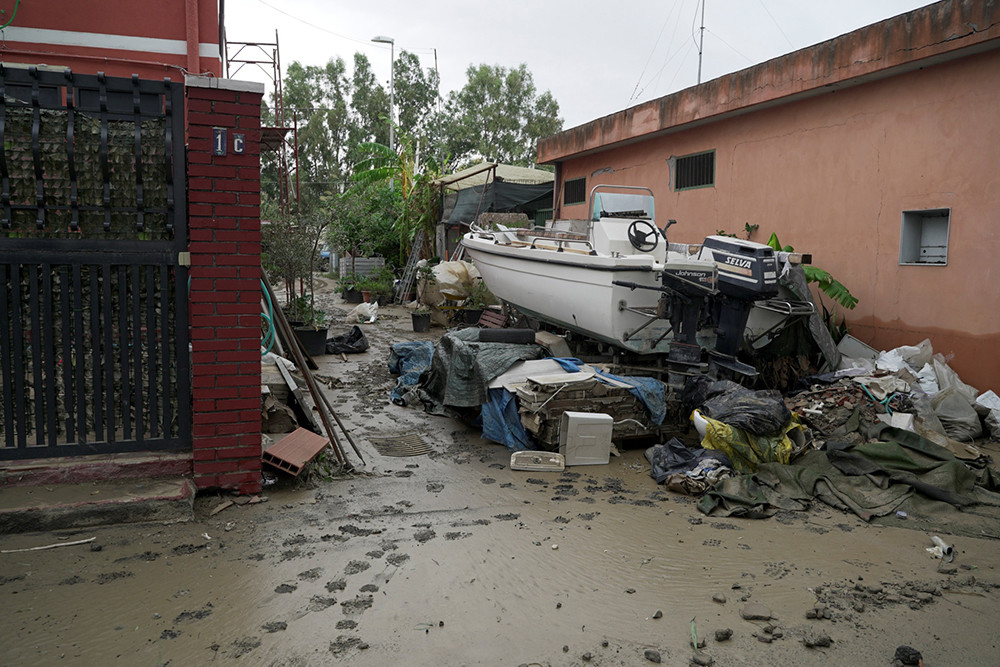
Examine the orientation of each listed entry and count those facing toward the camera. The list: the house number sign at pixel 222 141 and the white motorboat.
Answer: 1

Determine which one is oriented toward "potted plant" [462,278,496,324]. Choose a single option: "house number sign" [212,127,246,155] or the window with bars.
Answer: the window with bars

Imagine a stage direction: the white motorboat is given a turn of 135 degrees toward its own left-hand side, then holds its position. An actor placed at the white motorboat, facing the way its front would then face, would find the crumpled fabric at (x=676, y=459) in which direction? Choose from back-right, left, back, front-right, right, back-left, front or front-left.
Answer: front

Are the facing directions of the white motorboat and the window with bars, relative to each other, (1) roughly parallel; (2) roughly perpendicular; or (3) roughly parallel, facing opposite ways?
roughly perpendicular

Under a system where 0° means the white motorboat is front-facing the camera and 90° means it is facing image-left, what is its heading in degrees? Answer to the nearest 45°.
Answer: approximately 135°

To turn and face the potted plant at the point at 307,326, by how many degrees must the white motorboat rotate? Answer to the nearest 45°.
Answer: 0° — it already faces it

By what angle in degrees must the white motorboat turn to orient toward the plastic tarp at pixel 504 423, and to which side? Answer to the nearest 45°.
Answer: approximately 90° to its left

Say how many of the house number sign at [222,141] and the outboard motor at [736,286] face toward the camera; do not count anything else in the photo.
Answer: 1

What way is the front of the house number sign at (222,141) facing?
toward the camera

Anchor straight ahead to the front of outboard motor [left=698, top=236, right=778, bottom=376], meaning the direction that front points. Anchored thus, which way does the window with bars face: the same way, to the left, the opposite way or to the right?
to the left

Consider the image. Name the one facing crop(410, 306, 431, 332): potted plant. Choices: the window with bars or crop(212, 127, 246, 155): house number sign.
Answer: the window with bars

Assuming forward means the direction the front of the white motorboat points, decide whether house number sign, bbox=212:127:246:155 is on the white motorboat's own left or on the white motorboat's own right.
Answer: on the white motorboat's own left

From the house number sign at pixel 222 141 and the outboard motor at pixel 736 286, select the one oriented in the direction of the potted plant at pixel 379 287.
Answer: the outboard motor

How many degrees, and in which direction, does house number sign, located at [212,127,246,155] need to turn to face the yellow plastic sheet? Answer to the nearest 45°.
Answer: approximately 90° to its left

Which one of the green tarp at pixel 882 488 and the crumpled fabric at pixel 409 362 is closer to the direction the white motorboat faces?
the crumpled fabric

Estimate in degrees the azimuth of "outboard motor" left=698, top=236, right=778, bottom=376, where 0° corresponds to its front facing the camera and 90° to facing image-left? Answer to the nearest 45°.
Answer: approximately 135°

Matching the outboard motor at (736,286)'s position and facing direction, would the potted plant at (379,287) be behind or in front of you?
in front
